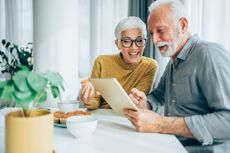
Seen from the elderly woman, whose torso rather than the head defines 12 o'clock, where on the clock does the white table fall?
The white table is roughly at 12 o'clock from the elderly woman.

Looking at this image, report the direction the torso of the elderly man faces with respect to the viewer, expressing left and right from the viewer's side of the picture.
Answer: facing the viewer and to the left of the viewer

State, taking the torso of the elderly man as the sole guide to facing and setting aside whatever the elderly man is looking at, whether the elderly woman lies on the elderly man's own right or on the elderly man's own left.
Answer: on the elderly man's own right

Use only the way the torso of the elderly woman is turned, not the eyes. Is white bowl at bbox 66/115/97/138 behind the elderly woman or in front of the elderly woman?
in front

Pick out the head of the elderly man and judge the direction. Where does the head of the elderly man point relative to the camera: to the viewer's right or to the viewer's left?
to the viewer's left

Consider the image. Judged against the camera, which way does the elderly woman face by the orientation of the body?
toward the camera

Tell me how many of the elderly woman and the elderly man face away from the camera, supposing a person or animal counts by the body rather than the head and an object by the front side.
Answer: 0
